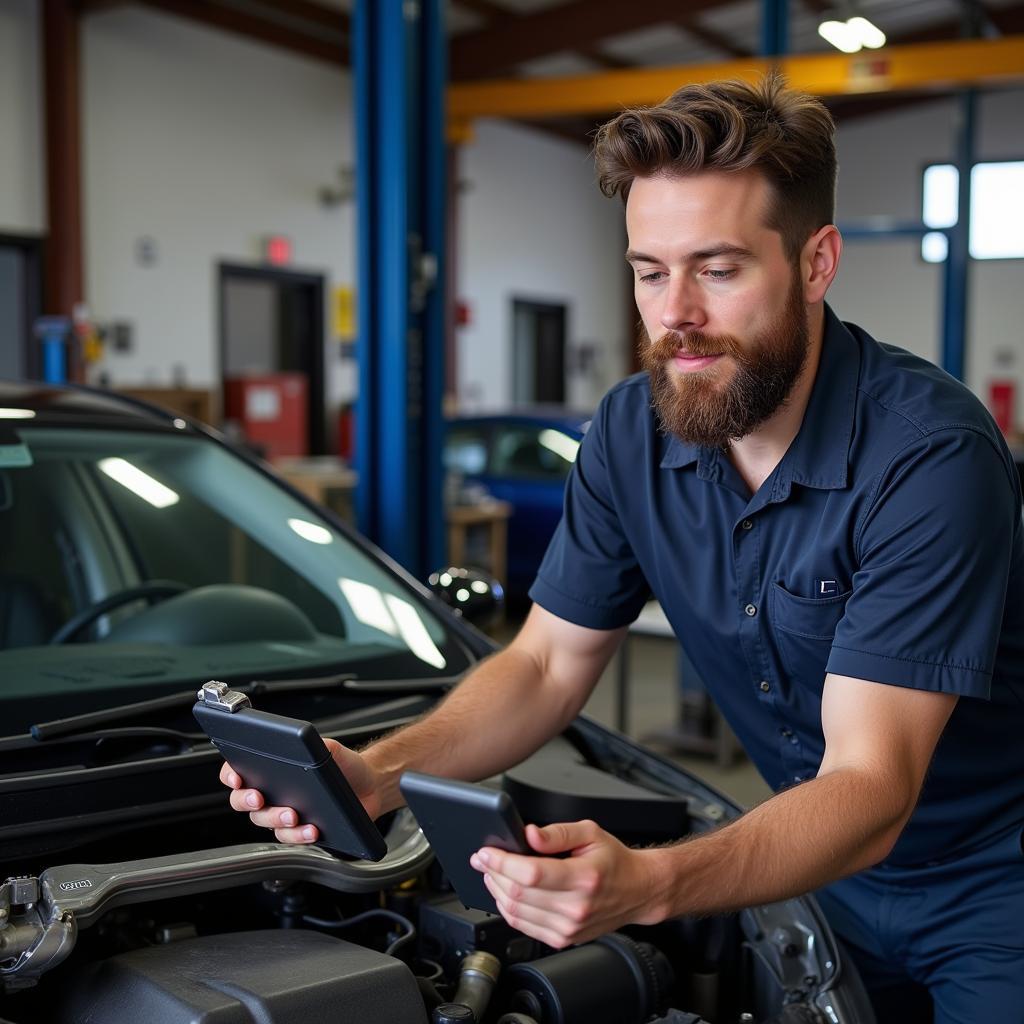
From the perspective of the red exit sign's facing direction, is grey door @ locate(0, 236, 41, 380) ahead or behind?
ahead

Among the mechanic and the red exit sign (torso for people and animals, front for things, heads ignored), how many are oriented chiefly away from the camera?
0

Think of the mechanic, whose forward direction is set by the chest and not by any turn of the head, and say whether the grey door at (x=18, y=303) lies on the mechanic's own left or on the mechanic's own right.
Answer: on the mechanic's own right

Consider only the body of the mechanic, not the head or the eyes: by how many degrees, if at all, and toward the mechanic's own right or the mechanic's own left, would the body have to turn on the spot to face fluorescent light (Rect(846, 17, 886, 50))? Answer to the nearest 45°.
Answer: approximately 135° to the mechanic's own right

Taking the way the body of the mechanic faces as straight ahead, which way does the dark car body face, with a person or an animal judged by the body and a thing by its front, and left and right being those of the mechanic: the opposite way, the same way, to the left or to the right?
to the left

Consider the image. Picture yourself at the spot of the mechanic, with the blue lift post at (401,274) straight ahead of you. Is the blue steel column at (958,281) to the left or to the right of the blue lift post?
right

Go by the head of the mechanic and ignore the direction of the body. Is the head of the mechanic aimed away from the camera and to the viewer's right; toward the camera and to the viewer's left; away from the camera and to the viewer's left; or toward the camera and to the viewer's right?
toward the camera and to the viewer's left

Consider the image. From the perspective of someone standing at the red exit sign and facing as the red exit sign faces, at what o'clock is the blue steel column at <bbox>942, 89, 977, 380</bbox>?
The blue steel column is roughly at 10 o'clock from the red exit sign.

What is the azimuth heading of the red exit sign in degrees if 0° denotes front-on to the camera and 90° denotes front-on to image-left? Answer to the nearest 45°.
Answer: approximately 0°

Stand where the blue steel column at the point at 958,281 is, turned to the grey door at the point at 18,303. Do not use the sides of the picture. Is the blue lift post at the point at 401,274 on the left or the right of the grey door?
left

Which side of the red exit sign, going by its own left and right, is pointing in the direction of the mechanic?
front

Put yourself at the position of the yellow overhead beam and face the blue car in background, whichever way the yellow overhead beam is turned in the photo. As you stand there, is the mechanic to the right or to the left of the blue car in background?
left

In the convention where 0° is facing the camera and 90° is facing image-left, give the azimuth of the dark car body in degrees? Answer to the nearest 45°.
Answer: approximately 315°

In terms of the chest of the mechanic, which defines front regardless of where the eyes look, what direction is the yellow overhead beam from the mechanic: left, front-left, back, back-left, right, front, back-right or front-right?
back-right
